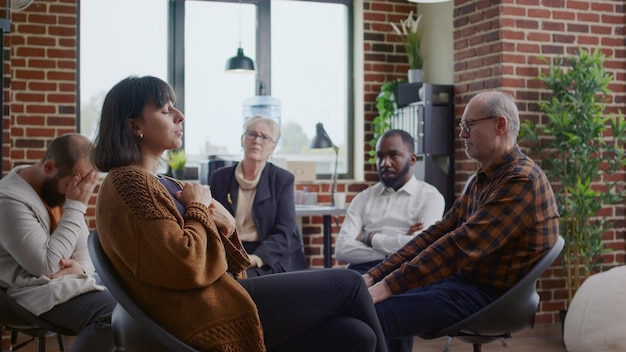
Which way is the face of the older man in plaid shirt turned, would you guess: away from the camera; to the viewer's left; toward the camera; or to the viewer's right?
to the viewer's left

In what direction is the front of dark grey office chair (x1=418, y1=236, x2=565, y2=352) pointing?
to the viewer's left

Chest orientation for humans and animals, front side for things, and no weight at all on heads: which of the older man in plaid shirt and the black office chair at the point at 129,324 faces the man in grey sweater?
the older man in plaid shirt

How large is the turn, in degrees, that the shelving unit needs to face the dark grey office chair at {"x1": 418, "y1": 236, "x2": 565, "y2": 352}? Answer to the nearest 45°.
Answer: approximately 45° to its left

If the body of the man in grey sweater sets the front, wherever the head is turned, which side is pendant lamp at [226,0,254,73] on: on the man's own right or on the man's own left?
on the man's own left

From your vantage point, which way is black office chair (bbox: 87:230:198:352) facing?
to the viewer's right

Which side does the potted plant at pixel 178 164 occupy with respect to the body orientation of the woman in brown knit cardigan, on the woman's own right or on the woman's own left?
on the woman's own left

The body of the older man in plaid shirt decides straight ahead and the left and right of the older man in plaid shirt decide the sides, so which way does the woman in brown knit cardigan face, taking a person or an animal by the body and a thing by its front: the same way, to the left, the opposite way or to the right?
the opposite way

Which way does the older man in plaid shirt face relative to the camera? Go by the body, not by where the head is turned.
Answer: to the viewer's left

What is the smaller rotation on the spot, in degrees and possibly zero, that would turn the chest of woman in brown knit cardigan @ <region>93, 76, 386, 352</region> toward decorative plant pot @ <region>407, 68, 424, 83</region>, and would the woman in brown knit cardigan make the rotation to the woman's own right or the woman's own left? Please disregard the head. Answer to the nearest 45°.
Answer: approximately 90° to the woman's own left

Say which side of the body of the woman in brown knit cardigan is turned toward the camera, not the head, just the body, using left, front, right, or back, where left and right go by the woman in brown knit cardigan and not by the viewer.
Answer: right

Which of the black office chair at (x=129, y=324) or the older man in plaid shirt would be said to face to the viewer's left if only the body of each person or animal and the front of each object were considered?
the older man in plaid shirt
